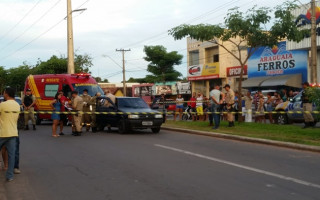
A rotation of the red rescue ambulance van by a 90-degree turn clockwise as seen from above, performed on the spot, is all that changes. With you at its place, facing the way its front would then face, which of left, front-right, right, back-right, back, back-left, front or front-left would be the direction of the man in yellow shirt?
front-left

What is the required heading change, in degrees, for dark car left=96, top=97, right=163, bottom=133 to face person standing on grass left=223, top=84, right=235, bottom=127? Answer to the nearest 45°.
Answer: approximately 45° to its left

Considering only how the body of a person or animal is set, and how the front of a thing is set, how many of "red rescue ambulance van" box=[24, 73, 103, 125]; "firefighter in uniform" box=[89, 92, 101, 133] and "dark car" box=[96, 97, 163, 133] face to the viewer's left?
0

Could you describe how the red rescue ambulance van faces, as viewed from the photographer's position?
facing the viewer and to the right of the viewer

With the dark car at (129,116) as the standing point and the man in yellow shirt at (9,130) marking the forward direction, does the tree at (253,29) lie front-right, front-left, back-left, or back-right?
back-left

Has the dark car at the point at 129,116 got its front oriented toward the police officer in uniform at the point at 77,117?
no

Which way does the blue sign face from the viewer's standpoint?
toward the camera

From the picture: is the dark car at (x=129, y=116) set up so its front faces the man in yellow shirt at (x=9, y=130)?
no

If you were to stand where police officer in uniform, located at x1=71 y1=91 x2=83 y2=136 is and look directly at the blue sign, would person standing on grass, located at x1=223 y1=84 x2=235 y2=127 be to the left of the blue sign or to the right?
right

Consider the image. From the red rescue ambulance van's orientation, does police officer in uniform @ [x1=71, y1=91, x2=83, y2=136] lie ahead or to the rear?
ahead
